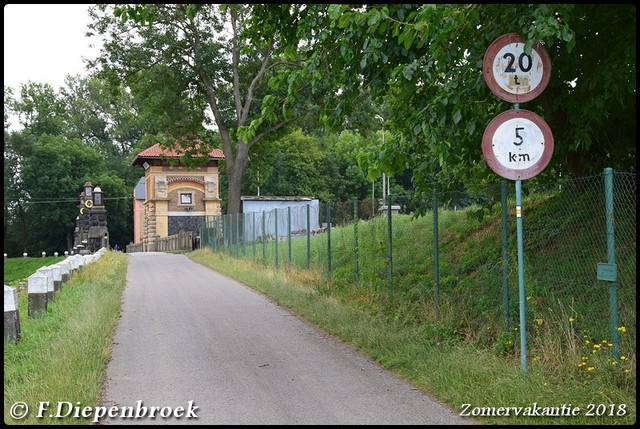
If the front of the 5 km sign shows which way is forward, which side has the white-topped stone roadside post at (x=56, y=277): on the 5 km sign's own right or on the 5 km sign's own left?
on the 5 km sign's own right

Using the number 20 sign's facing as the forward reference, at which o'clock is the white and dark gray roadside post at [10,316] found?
The white and dark gray roadside post is roughly at 3 o'clock from the number 20 sign.

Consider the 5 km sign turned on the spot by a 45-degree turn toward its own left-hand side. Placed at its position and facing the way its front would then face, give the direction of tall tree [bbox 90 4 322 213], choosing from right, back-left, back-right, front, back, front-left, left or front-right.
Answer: back

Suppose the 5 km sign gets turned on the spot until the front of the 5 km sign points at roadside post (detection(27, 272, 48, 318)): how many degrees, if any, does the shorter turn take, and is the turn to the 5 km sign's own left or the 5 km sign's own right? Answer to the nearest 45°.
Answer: approximately 90° to the 5 km sign's own right

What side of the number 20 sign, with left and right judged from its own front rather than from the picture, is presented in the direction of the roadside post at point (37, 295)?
right

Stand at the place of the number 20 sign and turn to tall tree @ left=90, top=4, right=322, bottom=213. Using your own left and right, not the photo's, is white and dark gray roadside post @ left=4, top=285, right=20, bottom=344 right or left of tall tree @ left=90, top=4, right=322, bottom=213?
left

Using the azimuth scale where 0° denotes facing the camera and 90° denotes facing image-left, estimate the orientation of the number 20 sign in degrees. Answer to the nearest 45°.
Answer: approximately 0°

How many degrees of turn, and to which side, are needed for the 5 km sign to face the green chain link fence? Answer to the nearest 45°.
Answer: approximately 180°

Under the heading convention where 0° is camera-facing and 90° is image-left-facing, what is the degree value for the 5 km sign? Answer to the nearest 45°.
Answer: approximately 0°
